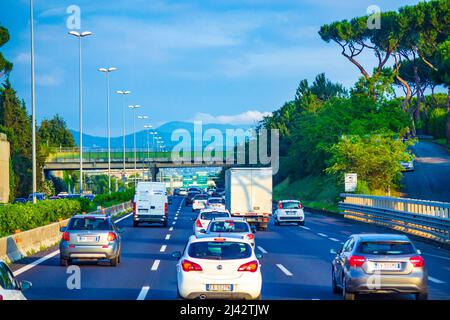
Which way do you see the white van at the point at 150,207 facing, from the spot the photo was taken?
facing away from the viewer

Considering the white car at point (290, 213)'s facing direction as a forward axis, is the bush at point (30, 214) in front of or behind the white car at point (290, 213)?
behind

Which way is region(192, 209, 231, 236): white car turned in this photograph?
away from the camera

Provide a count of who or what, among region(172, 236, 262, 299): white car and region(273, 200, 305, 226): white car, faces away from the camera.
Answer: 2

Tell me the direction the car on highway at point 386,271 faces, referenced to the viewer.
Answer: facing away from the viewer

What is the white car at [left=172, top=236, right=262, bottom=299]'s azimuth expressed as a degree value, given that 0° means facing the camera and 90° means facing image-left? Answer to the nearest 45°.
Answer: approximately 180°

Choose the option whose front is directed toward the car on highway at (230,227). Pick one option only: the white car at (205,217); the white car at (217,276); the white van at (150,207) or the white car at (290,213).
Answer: the white car at (217,276)

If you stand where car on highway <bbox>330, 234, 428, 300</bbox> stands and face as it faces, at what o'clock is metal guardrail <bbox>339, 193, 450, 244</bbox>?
The metal guardrail is roughly at 12 o'clock from the car on highway.

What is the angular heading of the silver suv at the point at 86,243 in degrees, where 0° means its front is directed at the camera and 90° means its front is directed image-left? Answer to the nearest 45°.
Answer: approximately 180°

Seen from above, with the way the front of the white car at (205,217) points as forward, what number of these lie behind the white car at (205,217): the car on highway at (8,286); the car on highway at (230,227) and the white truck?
2

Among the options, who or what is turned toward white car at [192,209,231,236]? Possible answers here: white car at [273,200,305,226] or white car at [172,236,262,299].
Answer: white car at [172,236,262,299]

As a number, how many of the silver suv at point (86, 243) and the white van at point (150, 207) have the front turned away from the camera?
2

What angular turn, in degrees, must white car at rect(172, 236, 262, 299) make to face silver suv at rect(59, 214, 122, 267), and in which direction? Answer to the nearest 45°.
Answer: approximately 45° to its left

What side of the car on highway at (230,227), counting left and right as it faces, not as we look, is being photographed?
back
